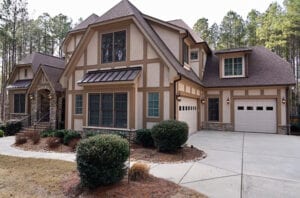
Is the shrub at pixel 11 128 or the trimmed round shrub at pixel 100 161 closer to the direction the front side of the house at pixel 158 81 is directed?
the trimmed round shrub

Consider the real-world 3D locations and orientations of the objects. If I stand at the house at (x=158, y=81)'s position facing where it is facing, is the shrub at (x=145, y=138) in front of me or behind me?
in front

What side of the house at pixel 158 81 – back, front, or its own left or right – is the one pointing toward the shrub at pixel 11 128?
right

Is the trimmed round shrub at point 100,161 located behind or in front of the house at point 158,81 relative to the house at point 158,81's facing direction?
in front

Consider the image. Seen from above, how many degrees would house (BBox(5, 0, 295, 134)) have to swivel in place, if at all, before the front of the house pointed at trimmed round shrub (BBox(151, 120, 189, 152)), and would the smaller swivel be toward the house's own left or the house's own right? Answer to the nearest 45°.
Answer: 0° — it already faces it

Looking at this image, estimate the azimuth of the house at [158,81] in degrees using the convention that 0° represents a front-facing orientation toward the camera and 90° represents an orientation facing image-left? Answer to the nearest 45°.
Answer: approximately 0°

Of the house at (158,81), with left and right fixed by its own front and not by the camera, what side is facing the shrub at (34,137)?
right

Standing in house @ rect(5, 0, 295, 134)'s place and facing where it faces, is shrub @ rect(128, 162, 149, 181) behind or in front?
in front
